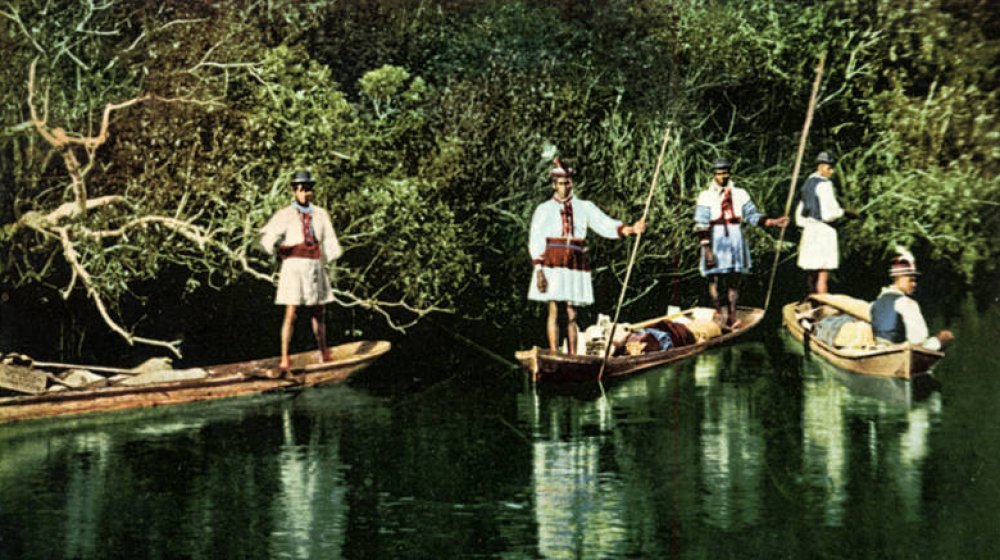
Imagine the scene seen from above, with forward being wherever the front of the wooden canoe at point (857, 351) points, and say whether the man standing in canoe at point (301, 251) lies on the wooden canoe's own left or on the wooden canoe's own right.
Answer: on the wooden canoe's own right

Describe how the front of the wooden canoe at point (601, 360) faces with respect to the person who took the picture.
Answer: facing away from the viewer and to the right of the viewer

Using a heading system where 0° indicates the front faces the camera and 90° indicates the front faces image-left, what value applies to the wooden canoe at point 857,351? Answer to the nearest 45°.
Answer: approximately 315°

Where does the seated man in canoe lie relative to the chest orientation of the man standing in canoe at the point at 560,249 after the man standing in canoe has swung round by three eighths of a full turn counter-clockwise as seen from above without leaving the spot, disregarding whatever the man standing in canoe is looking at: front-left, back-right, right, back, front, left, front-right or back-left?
front-right

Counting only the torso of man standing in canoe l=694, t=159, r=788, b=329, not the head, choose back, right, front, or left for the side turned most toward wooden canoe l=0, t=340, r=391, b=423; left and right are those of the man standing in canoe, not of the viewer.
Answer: right

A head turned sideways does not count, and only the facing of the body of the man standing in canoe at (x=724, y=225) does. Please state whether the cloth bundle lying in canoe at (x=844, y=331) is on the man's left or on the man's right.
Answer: on the man's left

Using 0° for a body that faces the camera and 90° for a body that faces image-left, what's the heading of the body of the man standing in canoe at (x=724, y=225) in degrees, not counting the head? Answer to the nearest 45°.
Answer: approximately 0°
